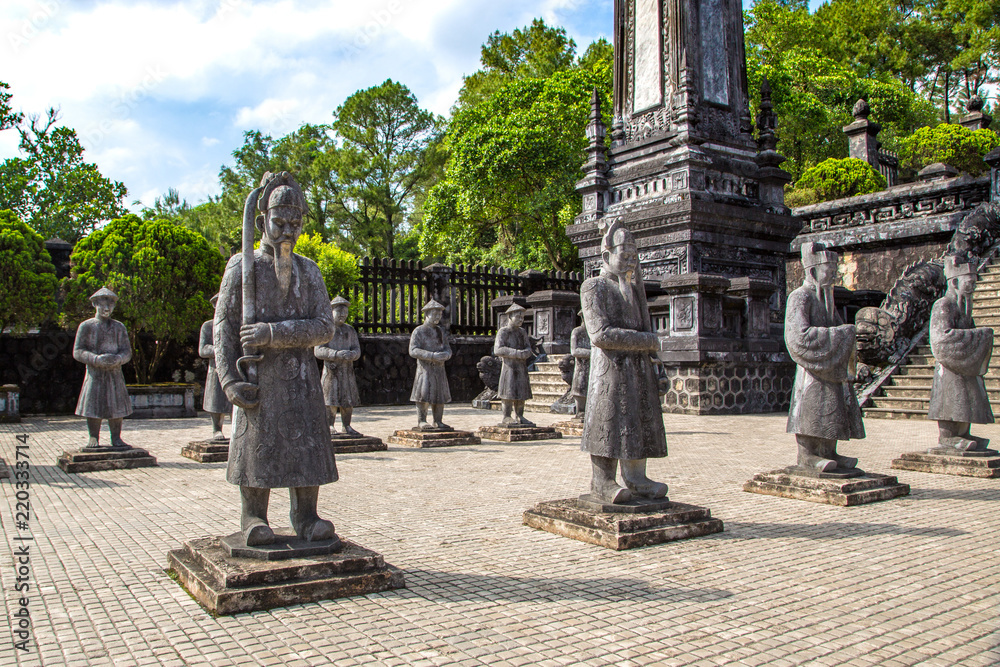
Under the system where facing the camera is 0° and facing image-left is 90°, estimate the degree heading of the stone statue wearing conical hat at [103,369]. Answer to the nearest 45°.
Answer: approximately 0°

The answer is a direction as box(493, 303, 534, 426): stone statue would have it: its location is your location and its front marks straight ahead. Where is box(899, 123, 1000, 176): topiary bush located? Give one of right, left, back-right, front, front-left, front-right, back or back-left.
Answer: left

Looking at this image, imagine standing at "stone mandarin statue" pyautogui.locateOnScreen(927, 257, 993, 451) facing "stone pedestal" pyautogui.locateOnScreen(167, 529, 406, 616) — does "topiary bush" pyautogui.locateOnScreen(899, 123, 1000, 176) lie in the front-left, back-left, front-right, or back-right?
back-right

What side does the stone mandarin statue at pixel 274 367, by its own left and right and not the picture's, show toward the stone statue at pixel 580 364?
left

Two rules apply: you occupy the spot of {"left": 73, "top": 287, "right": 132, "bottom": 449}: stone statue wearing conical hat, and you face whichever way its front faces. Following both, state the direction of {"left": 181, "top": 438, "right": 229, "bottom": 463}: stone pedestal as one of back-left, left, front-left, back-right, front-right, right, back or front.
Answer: left
